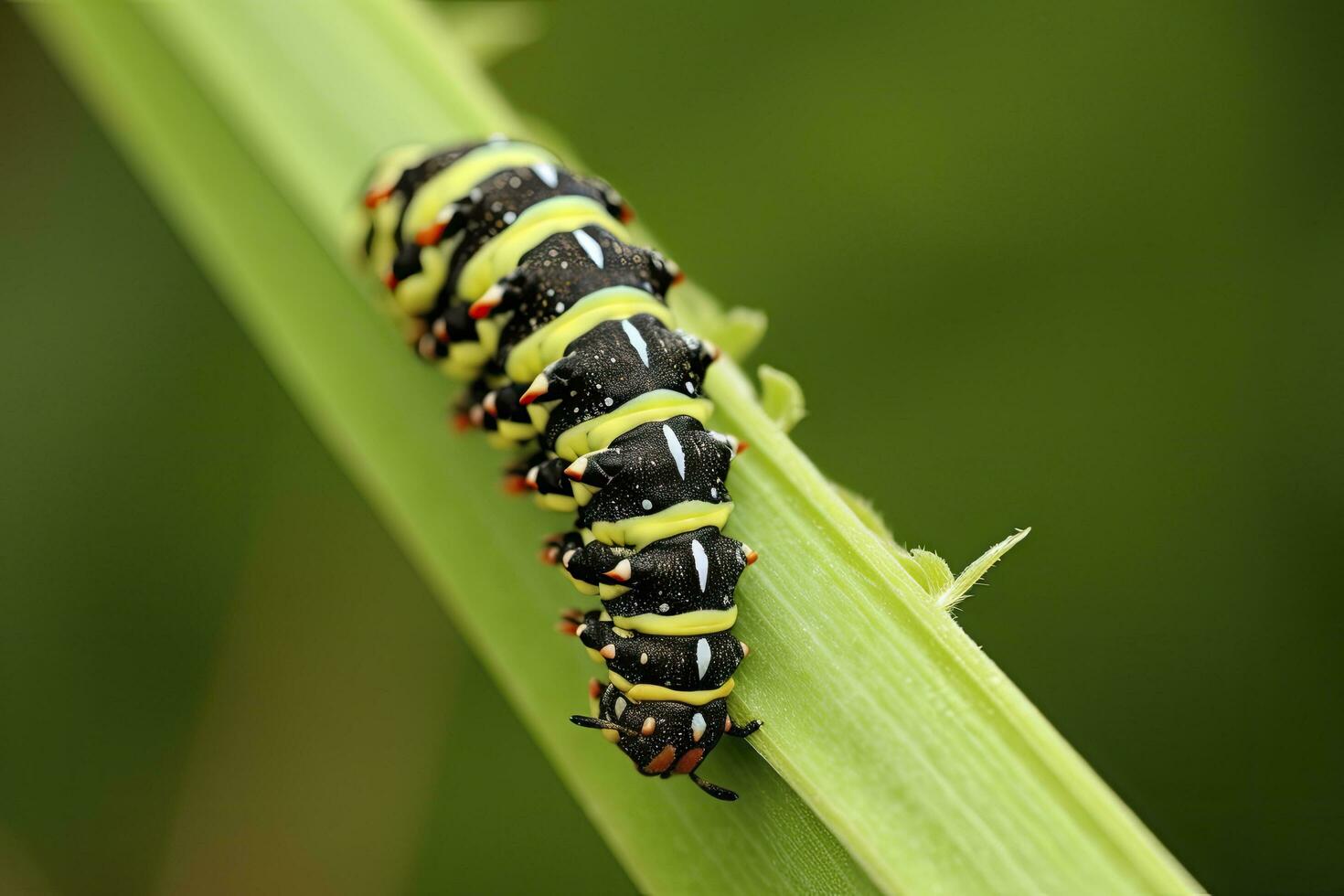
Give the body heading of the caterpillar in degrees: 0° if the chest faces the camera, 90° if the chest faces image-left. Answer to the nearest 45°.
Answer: approximately 0°
